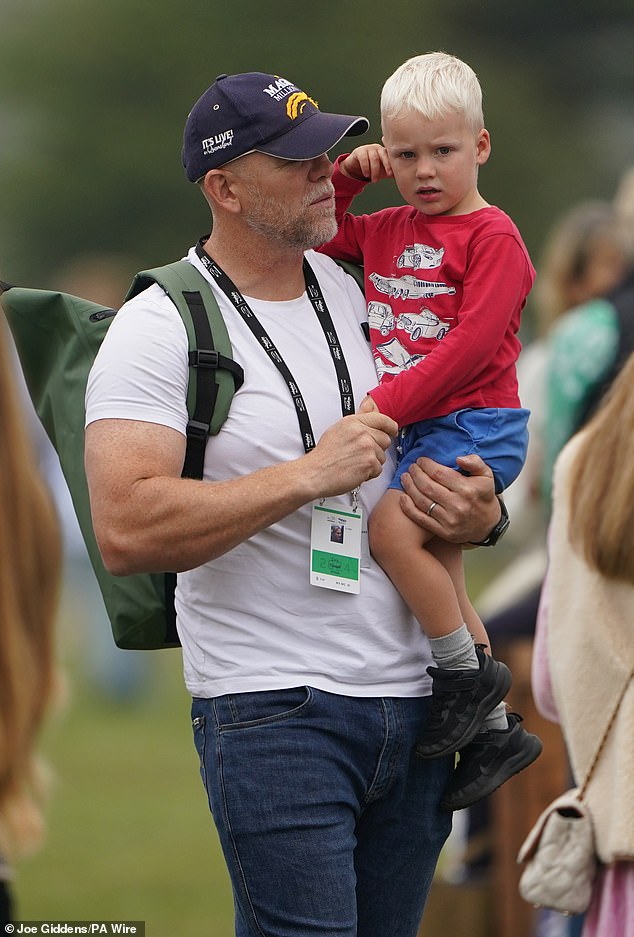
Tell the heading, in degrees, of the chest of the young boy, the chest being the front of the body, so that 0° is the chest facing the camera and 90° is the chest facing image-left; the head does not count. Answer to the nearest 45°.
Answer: approximately 45°

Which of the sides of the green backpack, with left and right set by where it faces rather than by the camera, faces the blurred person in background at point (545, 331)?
right

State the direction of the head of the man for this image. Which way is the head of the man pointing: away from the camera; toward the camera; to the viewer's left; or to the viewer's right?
to the viewer's right

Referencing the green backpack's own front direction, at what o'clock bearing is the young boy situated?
The young boy is roughly at 5 o'clock from the green backpack.

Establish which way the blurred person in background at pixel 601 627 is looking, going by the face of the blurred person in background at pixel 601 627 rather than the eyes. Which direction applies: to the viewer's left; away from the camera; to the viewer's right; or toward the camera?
away from the camera

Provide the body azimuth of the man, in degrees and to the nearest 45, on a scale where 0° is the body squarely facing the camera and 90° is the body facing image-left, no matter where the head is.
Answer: approximately 315°

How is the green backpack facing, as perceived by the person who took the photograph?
facing away from the viewer and to the left of the viewer

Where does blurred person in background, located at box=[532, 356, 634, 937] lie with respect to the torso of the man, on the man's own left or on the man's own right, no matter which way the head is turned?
on the man's own left
